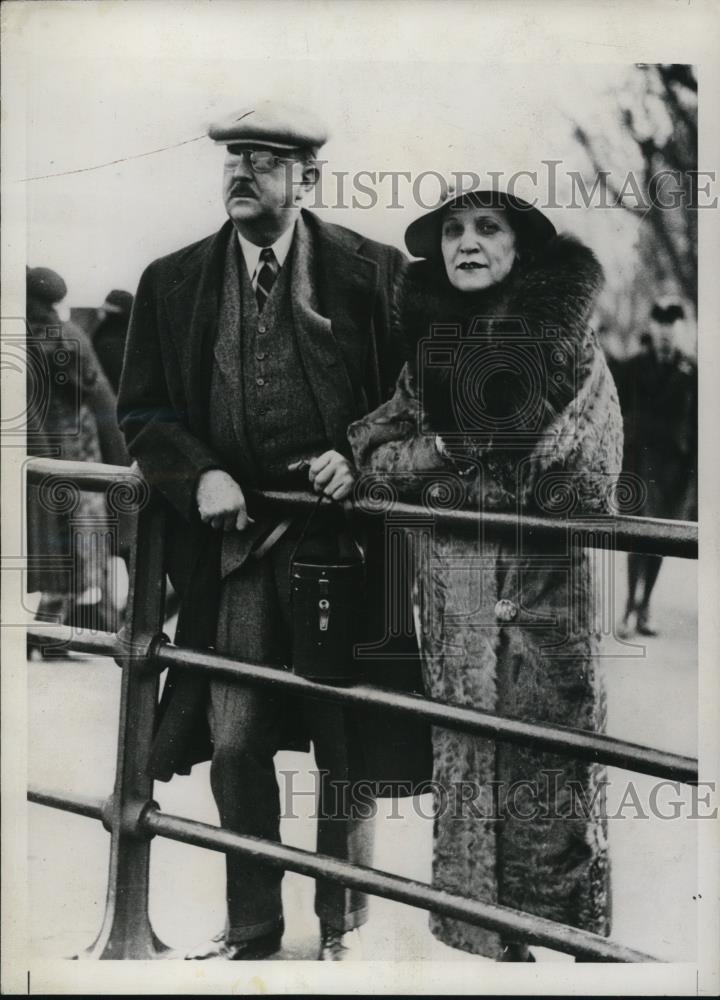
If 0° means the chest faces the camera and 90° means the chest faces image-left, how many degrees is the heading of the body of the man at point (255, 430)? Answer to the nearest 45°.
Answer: approximately 0°

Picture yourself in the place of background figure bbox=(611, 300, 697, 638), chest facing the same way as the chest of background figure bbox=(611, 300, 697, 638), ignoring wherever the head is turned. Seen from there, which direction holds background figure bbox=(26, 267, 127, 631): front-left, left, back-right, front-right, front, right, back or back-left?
right

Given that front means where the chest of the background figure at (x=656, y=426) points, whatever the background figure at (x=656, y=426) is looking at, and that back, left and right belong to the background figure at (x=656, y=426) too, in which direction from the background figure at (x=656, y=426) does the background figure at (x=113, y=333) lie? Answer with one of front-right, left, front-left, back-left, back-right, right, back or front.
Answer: right

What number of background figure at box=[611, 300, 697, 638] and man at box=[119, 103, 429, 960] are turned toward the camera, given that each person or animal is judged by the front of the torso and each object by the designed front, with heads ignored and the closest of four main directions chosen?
2

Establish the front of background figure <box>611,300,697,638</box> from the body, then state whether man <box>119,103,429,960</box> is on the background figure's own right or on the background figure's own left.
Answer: on the background figure's own right
